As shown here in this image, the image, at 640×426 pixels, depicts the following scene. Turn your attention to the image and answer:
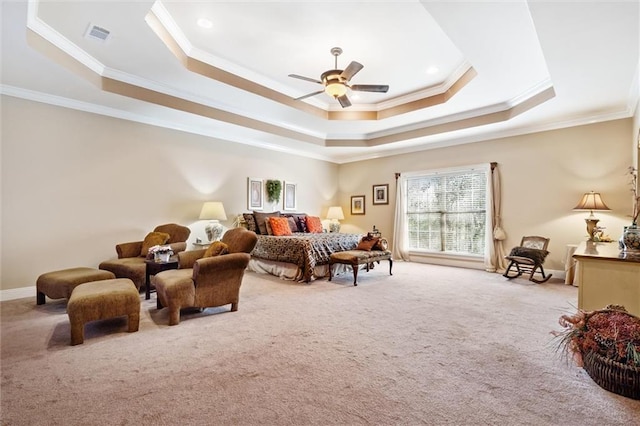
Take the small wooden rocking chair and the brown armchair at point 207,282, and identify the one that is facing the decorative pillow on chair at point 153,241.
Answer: the small wooden rocking chair

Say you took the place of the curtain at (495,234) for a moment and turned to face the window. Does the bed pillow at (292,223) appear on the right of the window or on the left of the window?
left

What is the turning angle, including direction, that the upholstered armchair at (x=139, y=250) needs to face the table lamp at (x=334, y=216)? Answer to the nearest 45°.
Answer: approximately 135° to its left

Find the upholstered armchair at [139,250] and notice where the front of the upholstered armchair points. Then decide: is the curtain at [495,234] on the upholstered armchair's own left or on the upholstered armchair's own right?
on the upholstered armchair's own left

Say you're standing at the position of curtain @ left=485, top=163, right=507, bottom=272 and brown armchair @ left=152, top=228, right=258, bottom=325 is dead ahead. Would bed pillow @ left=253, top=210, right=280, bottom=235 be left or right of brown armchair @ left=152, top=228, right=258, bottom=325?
right

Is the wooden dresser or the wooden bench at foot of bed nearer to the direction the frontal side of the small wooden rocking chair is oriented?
the wooden bench at foot of bed

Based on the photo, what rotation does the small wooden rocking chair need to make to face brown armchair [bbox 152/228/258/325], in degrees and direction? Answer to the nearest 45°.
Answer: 0° — it already faces it

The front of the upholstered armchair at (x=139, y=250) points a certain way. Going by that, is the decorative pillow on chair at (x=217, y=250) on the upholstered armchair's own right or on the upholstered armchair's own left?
on the upholstered armchair's own left

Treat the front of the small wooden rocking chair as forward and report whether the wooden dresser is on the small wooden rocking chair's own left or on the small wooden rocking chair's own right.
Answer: on the small wooden rocking chair's own left

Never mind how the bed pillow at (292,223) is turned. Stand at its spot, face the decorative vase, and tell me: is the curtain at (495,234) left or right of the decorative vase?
left

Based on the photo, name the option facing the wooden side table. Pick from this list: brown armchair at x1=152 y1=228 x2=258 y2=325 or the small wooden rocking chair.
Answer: the small wooden rocking chair

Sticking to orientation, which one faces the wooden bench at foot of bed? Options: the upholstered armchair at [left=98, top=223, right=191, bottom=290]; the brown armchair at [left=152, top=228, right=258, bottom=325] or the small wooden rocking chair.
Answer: the small wooden rocking chair

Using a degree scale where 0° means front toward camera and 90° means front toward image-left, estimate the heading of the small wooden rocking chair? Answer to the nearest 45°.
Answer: approximately 45°

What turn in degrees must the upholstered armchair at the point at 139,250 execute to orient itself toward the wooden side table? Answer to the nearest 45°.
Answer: approximately 45° to its left

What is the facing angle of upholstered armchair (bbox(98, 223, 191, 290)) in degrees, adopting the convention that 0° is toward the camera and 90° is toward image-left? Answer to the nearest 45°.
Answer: approximately 45°

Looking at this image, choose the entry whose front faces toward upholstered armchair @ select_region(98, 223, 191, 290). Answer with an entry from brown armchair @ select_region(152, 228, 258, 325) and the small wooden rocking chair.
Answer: the small wooden rocking chair

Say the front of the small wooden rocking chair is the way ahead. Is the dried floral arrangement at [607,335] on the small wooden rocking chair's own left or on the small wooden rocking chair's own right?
on the small wooden rocking chair's own left

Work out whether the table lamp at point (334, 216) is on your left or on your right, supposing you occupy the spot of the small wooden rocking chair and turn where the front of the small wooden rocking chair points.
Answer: on your right

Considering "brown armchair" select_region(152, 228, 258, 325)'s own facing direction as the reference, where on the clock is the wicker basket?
The wicker basket is roughly at 9 o'clock from the brown armchair.
